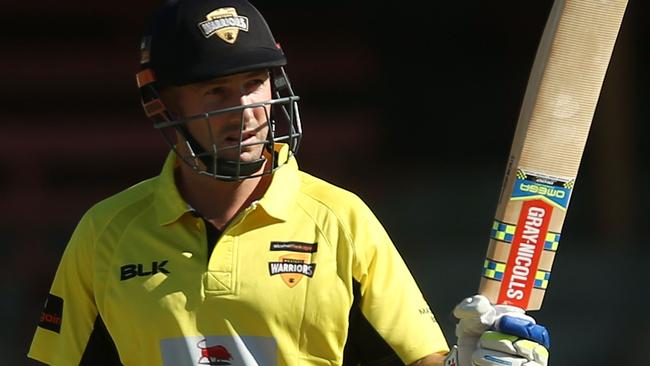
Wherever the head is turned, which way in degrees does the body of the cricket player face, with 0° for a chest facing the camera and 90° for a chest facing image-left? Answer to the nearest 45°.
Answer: approximately 0°
